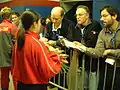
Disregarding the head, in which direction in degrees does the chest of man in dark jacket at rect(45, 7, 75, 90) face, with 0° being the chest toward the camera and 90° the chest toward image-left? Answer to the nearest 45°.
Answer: approximately 45°

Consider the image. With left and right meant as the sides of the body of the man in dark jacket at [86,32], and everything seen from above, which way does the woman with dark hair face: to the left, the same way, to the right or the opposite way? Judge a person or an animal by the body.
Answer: the opposite way

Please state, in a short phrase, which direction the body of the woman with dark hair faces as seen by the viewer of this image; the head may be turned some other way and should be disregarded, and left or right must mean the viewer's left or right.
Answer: facing away from the viewer and to the right of the viewer

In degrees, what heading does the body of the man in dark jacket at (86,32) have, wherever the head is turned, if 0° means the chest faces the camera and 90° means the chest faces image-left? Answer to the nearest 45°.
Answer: approximately 45°

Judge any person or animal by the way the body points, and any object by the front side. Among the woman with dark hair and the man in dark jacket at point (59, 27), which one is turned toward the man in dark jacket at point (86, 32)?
the woman with dark hair

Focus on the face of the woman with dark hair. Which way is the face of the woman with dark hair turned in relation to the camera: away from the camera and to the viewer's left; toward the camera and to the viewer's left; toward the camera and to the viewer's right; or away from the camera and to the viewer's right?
away from the camera and to the viewer's right

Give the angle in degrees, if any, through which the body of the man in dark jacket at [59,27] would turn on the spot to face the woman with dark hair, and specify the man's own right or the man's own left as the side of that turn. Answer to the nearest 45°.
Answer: approximately 45° to the man's own left

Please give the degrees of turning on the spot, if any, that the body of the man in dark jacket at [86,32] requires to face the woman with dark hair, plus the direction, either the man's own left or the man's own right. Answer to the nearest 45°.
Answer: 0° — they already face them

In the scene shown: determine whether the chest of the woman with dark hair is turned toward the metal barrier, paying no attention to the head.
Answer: yes

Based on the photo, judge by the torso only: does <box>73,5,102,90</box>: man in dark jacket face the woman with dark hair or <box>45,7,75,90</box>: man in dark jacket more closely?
the woman with dark hair
